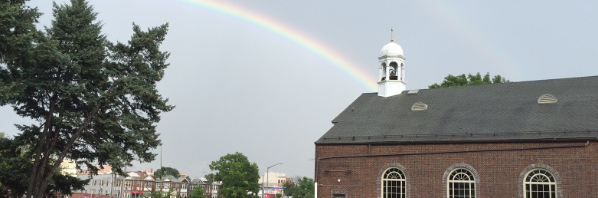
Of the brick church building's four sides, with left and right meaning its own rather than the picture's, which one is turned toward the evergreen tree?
front

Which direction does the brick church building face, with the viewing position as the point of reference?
facing to the left of the viewer
